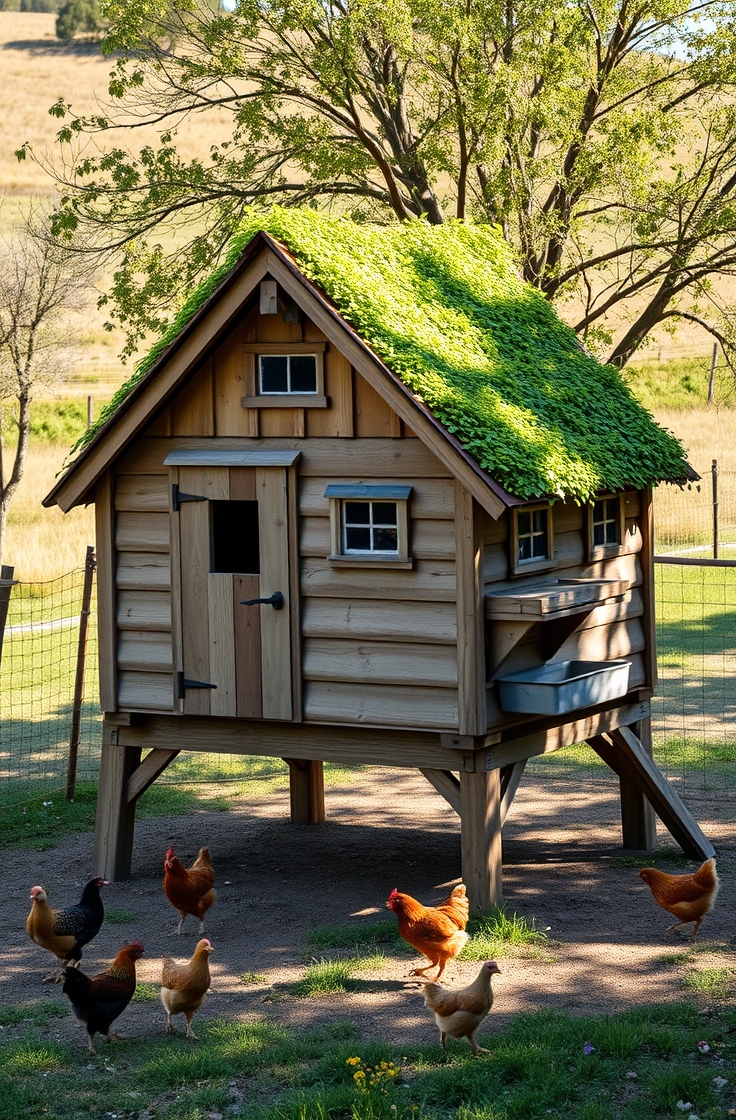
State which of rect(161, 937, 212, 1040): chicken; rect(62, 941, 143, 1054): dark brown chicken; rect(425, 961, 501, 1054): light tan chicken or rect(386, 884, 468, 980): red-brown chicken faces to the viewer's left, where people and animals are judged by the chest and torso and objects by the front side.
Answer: rect(386, 884, 468, 980): red-brown chicken

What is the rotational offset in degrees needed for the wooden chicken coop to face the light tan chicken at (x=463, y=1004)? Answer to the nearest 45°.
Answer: approximately 45° to its left

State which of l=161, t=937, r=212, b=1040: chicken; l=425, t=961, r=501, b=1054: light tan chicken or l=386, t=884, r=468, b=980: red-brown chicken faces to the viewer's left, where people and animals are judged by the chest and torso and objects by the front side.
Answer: l=386, t=884, r=468, b=980: red-brown chicken

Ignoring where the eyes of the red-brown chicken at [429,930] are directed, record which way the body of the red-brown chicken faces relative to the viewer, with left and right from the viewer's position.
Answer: facing to the left of the viewer

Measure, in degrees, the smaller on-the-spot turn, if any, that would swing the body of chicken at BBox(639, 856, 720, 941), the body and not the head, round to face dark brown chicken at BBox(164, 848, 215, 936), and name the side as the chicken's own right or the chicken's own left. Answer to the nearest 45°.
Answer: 0° — it already faces it

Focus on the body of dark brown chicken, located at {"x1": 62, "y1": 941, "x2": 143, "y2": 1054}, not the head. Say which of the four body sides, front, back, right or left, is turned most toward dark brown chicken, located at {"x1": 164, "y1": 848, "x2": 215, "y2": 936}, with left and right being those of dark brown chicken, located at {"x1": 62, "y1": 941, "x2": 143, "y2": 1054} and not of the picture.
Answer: left

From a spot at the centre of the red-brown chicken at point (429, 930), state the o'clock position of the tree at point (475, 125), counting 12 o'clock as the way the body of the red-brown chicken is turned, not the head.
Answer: The tree is roughly at 3 o'clock from the red-brown chicken.

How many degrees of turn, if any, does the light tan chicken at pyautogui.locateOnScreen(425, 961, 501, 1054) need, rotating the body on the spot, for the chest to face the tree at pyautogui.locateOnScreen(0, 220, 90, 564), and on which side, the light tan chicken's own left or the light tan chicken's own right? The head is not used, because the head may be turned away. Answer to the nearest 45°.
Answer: approximately 135° to the light tan chicken's own left

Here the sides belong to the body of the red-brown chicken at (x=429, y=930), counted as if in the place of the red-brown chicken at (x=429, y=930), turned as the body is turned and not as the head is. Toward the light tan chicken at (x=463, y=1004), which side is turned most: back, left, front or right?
left

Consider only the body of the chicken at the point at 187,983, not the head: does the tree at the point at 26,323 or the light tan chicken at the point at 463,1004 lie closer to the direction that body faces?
the light tan chicken

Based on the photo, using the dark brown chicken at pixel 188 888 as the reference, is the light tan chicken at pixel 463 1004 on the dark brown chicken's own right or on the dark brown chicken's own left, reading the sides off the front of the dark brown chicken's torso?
on the dark brown chicken's own left

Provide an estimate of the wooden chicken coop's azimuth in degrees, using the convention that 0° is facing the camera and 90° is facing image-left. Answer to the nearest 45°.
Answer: approximately 45°

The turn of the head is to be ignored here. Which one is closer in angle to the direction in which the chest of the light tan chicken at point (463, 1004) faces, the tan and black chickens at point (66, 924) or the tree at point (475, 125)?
the tree

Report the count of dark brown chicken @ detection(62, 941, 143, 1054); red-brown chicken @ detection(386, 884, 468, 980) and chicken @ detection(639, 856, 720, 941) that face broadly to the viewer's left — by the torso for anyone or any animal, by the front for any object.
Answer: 2

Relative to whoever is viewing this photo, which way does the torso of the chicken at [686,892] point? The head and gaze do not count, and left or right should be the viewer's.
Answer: facing to the left of the viewer

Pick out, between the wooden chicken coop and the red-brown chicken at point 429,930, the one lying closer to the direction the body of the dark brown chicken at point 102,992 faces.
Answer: the red-brown chicken

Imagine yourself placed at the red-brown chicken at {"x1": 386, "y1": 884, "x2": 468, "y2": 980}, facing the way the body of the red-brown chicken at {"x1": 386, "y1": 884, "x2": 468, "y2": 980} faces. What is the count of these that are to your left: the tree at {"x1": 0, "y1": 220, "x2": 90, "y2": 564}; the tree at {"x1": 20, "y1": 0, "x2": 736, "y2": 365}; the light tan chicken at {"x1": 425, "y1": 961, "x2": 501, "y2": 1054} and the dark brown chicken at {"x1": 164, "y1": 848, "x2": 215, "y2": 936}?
1

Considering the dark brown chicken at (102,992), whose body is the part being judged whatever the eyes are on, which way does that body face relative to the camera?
to the viewer's right

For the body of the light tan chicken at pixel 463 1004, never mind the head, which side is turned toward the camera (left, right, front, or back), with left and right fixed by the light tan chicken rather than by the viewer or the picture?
right
